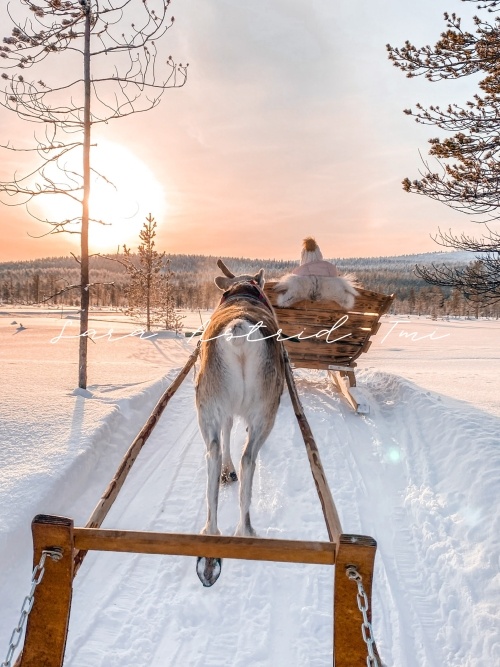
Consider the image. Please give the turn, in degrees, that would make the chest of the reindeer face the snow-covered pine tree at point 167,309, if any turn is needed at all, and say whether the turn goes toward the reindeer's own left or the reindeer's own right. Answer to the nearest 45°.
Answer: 0° — it already faces it

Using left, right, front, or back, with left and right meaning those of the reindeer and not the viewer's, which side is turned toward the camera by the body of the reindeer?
back

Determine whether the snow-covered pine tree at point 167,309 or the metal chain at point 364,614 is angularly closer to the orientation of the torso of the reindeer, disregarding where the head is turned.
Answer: the snow-covered pine tree

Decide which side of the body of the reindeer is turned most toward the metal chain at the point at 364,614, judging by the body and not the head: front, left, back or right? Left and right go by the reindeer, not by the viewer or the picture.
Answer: back
